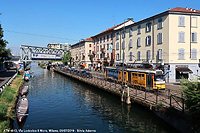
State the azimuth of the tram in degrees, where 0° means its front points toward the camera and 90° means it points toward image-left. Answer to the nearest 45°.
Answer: approximately 315°

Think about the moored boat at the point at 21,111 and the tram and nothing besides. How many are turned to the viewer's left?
0

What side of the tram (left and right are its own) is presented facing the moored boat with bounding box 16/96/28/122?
right
